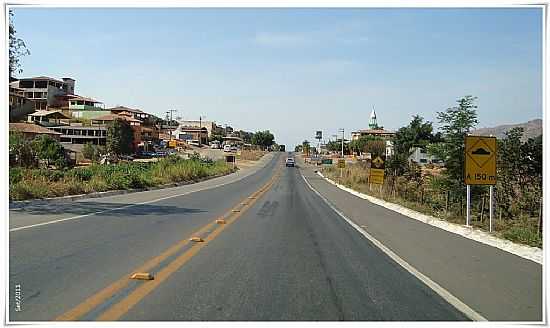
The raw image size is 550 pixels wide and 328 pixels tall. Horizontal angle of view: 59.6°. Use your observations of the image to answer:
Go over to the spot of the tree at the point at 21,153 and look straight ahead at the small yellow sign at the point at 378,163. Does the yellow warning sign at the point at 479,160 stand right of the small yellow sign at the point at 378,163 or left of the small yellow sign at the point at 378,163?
right

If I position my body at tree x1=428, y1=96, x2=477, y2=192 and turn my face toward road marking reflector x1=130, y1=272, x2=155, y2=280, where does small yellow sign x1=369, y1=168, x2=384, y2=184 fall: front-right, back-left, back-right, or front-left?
back-right

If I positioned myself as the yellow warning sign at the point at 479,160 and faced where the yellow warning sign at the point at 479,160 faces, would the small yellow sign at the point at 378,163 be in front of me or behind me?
behind

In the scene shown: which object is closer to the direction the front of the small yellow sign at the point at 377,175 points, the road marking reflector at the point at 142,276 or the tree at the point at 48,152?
the road marking reflector

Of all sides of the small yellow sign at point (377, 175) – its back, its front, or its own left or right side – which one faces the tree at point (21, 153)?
right

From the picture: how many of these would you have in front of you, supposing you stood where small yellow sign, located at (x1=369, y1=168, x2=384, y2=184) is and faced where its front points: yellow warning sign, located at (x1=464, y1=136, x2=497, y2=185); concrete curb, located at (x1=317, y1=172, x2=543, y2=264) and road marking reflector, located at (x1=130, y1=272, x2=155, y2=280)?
3

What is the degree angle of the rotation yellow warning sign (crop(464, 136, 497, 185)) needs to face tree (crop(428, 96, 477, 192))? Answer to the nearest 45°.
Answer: approximately 180°

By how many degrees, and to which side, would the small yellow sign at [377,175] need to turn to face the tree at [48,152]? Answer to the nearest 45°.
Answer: approximately 90° to its right

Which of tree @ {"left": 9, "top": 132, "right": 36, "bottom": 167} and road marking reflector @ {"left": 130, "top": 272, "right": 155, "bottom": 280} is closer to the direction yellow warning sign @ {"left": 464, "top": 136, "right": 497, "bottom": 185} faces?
the road marking reflector

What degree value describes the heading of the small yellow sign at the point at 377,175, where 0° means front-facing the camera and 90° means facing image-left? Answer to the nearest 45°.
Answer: approximately 0°

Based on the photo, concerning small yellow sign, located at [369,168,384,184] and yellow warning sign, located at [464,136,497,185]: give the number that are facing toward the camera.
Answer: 2

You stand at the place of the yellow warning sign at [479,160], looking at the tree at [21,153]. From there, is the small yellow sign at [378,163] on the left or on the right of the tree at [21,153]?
right

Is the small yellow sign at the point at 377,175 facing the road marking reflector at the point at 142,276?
yes
